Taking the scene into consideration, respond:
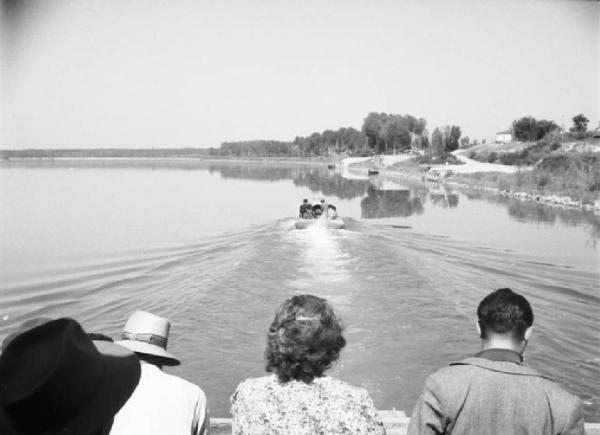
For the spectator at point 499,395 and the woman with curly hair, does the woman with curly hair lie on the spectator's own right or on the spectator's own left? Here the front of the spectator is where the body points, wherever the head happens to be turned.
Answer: on the spectator's own left

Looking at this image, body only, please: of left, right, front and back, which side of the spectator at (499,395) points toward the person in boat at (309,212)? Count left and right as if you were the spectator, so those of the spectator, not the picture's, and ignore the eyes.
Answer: front

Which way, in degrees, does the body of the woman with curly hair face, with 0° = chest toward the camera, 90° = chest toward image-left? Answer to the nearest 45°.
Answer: approximately 180°

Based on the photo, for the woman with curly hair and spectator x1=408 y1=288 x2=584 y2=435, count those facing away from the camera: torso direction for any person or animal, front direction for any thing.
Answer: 2

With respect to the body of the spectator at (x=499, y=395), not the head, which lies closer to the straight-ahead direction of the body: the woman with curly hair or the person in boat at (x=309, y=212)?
the person in boat

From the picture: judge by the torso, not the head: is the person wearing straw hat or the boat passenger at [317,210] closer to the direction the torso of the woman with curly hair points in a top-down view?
the boat passenger

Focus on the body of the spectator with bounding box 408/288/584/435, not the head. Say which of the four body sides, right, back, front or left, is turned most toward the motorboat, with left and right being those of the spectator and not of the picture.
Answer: front

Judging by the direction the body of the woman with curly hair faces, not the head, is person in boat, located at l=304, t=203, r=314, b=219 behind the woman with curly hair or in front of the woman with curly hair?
in front

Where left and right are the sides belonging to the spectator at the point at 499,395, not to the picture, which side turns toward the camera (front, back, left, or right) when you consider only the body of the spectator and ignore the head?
back
